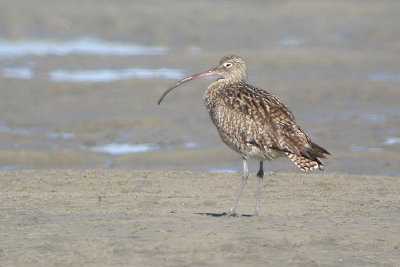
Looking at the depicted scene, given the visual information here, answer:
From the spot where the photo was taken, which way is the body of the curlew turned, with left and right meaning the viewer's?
facing to the left of the viewer
